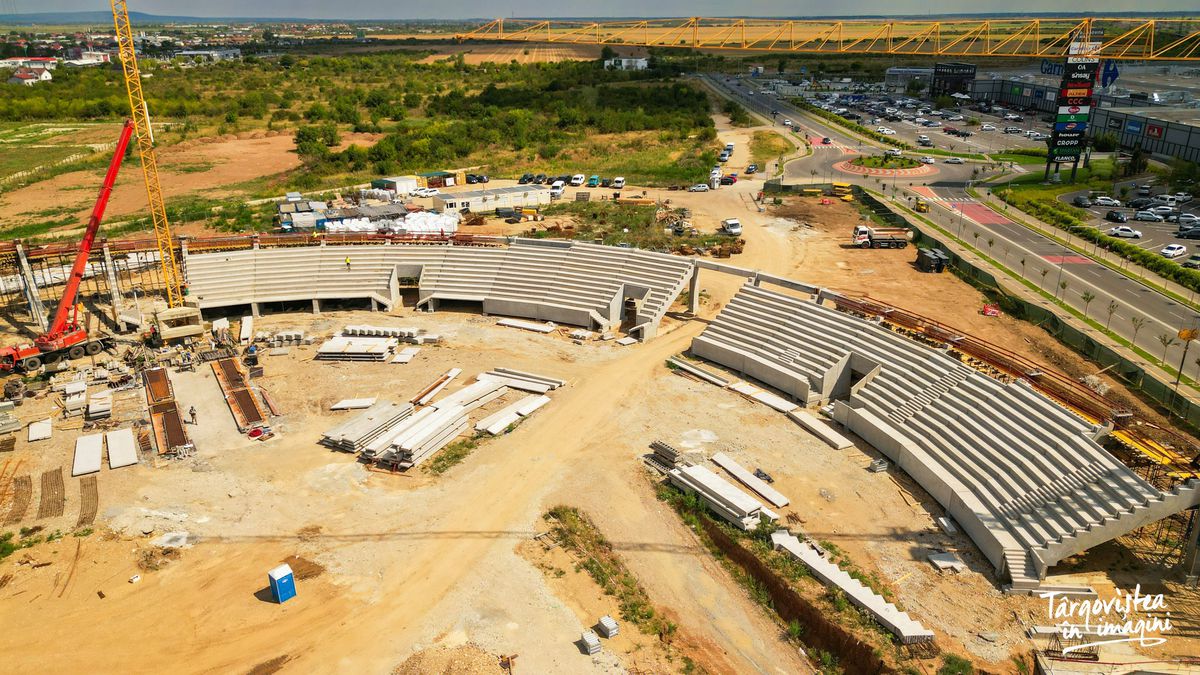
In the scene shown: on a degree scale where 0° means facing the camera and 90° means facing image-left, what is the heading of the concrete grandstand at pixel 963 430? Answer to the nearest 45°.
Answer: approximately 45°

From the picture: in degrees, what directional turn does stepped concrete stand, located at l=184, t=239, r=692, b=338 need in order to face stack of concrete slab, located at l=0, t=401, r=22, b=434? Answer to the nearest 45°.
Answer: approximately 45° to its right

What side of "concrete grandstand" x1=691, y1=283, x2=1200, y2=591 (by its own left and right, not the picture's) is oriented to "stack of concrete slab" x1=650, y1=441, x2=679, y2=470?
front

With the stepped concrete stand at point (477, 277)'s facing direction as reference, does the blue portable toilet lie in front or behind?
in front

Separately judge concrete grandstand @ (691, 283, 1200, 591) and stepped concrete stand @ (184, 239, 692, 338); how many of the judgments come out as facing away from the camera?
0

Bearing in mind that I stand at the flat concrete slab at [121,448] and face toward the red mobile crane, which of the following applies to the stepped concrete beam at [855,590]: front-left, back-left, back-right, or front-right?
back-right

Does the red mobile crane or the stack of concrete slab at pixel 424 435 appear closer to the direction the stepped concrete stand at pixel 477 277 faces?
the stack of concrete slab

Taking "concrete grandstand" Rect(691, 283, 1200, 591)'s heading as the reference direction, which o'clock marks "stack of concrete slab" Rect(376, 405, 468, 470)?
The stack of concrete slab is roughly at 1 o'clock from the concrete grandstand.

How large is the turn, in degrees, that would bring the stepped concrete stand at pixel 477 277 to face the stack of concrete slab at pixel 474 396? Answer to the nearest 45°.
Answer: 0° — it already faces it

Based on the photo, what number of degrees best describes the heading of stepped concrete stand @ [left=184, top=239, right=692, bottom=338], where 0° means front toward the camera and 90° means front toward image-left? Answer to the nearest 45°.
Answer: approximately 0°

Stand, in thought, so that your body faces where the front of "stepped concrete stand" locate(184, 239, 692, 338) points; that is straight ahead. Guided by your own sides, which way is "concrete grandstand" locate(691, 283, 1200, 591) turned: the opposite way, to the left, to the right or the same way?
to the right

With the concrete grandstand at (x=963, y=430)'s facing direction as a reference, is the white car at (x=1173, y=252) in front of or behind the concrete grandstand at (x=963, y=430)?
behind

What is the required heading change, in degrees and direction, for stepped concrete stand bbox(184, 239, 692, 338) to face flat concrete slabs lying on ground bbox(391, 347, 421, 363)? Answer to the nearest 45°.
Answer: approximately 45° to its right

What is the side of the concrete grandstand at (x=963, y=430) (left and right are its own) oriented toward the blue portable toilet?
front
